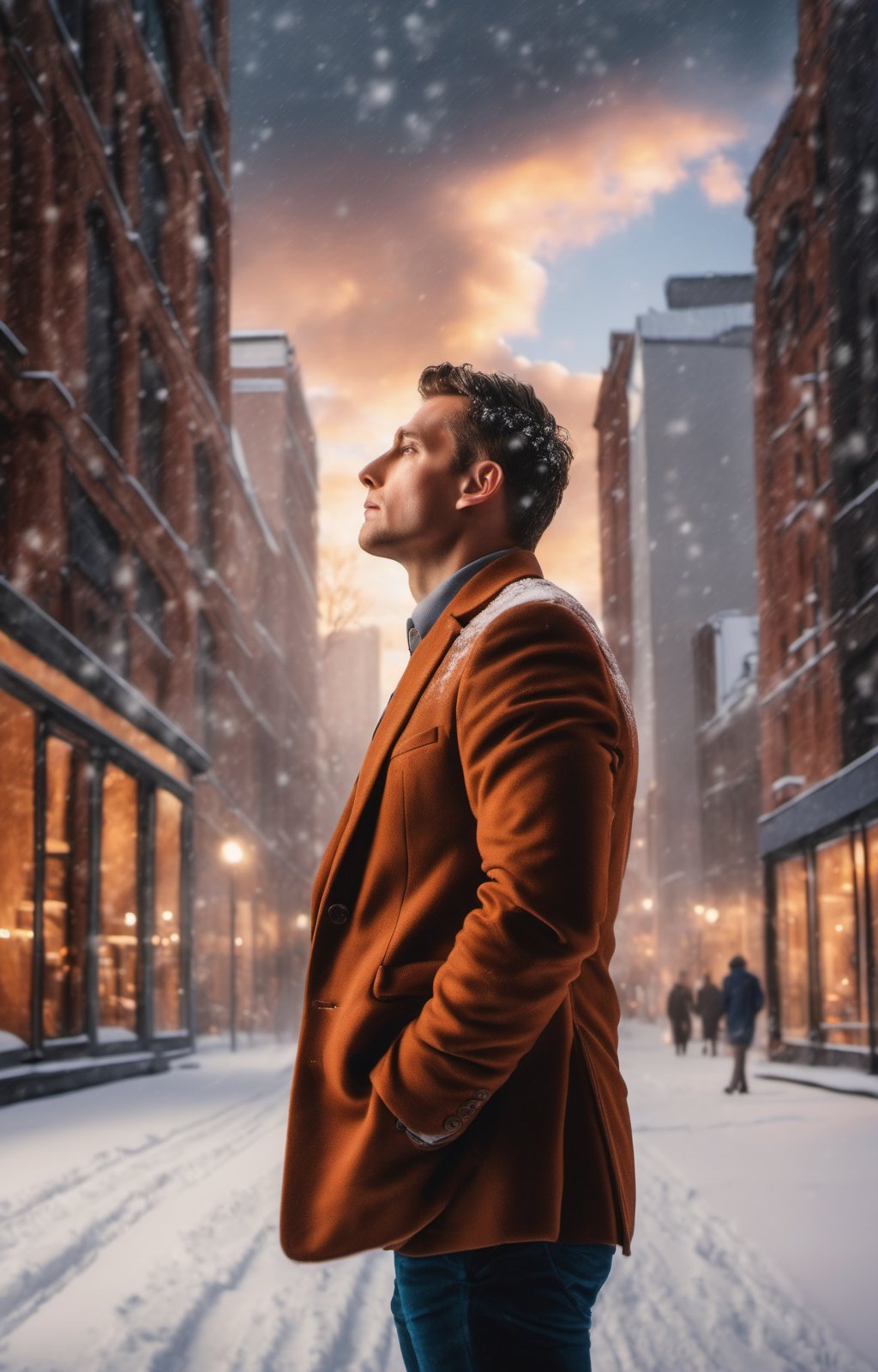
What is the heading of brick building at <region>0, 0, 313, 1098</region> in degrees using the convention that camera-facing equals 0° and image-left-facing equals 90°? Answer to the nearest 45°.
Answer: approximately 270°

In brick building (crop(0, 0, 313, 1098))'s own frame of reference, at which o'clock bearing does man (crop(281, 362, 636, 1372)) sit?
The man is roughly at 3 o'clock from the brick building.

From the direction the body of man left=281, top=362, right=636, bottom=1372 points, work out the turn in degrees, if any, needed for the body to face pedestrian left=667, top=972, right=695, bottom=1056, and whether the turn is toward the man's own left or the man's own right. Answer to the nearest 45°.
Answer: approximately 90° to the man's own right

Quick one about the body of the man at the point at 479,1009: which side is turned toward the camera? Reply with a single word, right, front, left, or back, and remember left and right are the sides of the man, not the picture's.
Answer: left

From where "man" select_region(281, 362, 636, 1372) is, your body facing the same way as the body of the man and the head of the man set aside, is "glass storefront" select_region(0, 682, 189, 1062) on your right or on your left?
on your right

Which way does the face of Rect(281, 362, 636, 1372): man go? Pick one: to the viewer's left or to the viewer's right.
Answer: to the viewer's left

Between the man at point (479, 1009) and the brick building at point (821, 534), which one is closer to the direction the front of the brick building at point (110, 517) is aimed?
the brick building

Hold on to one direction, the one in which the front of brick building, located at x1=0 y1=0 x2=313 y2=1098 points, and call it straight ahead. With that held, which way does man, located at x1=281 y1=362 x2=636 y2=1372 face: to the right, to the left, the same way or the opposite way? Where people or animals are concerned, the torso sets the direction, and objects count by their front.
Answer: the opposite way

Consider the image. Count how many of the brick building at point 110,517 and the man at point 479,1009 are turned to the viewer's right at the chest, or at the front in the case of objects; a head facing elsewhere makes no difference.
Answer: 1
